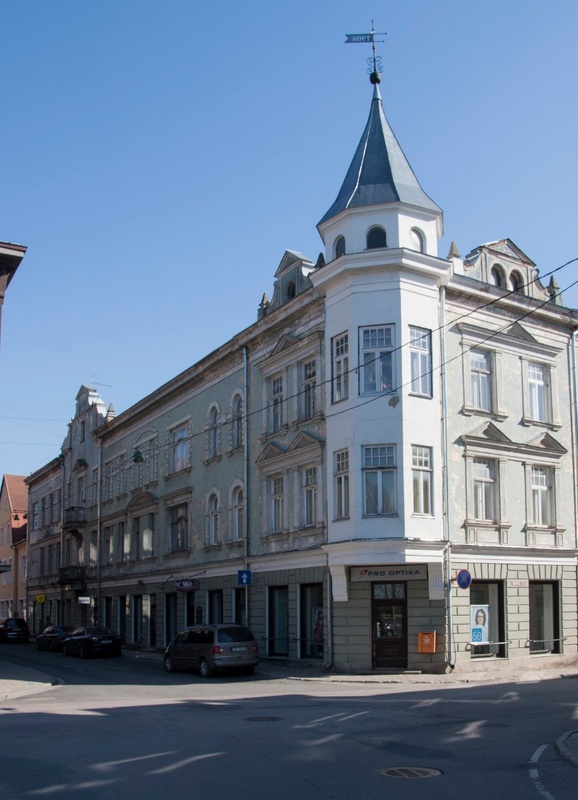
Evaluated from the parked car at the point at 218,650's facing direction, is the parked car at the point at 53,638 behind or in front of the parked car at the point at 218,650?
in front

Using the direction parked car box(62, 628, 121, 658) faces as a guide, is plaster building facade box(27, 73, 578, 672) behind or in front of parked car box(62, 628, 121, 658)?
behind

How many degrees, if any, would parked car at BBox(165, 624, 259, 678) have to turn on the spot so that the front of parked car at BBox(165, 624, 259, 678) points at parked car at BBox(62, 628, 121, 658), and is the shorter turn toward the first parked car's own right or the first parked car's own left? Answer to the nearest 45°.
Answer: approximately 45° to the first parked car's own right

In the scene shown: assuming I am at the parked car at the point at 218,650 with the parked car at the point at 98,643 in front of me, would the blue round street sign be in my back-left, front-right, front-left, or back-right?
back-right

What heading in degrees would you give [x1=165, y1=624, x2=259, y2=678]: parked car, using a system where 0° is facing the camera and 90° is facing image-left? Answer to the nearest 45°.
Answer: approximately 135°

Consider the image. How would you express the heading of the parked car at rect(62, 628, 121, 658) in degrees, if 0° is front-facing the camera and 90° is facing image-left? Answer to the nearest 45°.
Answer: approximately 135°

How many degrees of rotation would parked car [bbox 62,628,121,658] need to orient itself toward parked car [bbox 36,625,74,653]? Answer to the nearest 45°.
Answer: approximately 45° to its right

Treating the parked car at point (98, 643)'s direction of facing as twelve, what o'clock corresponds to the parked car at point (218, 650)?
the parked car at point (218, 650) is roughly at 7 o'clock from the parked car at point (98, 643).
